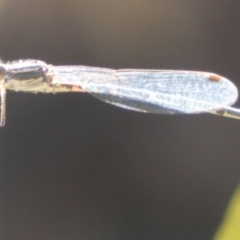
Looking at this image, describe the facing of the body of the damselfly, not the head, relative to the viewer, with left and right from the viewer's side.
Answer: facing to the left of the viewer
